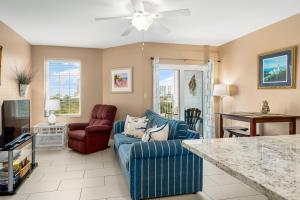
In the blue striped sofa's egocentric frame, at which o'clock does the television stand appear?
The television stand is roughly at 12 o'clock from the blue striped sofa.

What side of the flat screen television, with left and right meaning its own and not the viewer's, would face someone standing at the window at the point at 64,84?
left

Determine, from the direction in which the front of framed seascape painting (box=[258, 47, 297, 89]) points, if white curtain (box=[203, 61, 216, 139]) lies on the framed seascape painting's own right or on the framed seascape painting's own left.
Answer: on the framed seascape painting's own right

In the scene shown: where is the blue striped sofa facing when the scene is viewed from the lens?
facing to the left of the viewer

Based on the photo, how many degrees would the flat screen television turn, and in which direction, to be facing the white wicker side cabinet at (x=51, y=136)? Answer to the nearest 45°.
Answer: approximately 90° to its left

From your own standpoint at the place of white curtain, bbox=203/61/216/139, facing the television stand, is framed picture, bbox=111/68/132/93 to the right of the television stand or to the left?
right

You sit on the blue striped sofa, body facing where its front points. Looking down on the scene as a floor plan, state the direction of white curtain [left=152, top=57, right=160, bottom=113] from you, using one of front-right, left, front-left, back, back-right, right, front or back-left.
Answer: right

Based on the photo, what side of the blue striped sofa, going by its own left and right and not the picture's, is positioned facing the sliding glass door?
right

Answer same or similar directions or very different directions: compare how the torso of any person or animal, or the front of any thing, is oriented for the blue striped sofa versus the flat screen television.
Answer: very different directions

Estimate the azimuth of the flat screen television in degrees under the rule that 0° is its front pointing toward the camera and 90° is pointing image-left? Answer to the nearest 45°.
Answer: approximately 315°

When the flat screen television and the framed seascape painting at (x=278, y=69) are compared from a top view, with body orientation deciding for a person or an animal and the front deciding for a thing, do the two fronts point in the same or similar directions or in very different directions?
very different directions

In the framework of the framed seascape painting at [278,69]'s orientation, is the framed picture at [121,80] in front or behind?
in front

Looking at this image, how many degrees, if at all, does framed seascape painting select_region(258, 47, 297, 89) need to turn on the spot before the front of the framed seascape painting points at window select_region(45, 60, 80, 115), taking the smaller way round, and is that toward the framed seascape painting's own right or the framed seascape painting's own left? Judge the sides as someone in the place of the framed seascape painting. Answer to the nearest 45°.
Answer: approximately 45° to the framed seascape painting's own right
